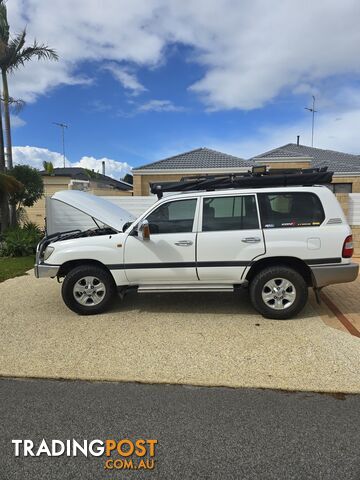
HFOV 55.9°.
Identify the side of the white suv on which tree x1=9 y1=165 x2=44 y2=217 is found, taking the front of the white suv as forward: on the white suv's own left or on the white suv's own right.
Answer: on the white suv's own right

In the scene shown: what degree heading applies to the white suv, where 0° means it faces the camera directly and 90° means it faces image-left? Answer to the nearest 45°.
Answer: approximately 90°

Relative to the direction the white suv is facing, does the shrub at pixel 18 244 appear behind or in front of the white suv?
in front

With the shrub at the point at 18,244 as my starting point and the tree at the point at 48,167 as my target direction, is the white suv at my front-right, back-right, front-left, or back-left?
back-right

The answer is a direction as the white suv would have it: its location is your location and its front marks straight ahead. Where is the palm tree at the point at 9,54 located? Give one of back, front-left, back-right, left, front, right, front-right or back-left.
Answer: front-right
